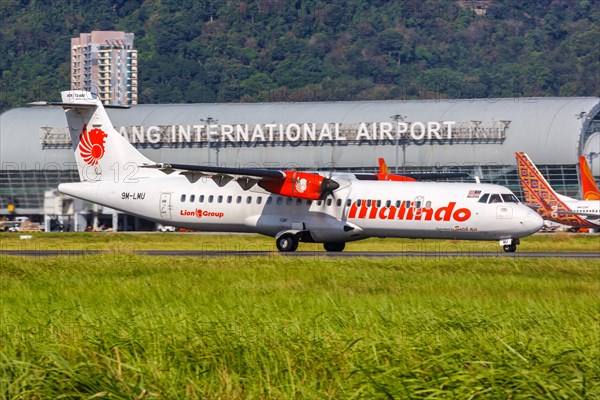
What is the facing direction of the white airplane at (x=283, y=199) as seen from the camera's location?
facing the viewer and to the right of the viewer
